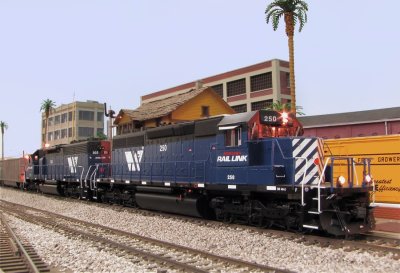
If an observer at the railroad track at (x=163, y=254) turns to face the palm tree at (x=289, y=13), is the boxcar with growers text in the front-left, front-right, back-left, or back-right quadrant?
front-right

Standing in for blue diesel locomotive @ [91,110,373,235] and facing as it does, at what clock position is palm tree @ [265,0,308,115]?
The palm tree is roughly at 8 o'clock from the blue diesel locomotive.

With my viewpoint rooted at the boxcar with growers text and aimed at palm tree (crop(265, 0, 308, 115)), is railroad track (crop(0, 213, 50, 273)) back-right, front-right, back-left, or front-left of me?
back-left

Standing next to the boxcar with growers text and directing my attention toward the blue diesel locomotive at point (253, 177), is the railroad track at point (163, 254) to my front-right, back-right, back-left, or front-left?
front-left

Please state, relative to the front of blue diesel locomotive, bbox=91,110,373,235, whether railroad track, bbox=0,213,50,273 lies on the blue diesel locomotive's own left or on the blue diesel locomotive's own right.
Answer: on the blue diesel locomotive's own right

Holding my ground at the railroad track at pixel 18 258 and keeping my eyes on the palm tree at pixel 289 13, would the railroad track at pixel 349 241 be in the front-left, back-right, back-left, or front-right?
front-right

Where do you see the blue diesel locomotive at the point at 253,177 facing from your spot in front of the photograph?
facing the viewer and to the right of the viewer
